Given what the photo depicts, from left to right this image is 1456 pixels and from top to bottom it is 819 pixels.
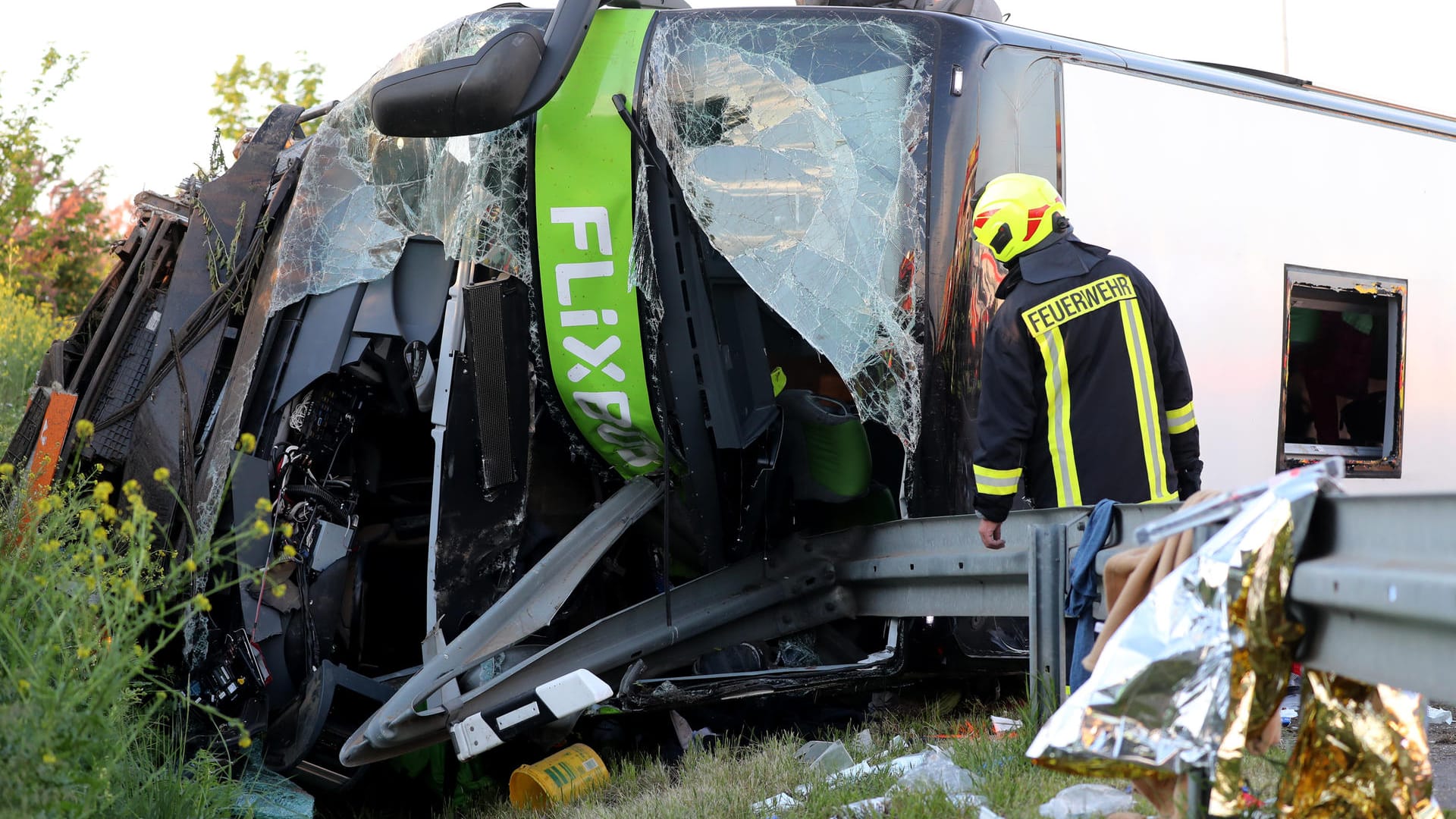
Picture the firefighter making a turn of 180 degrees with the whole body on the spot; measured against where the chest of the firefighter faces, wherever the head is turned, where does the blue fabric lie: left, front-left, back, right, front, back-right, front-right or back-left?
front-right

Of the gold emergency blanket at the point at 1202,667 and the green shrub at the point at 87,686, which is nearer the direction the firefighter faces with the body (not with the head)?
the green shrub

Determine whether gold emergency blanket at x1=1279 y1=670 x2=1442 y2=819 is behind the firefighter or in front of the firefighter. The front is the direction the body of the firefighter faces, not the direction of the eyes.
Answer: behind

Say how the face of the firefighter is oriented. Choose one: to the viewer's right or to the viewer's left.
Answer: to the viewer's left

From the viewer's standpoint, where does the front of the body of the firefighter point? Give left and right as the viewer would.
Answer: facing away from the viewer and to the left of the viewer

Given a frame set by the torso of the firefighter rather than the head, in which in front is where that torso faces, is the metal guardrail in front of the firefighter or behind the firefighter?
behind
